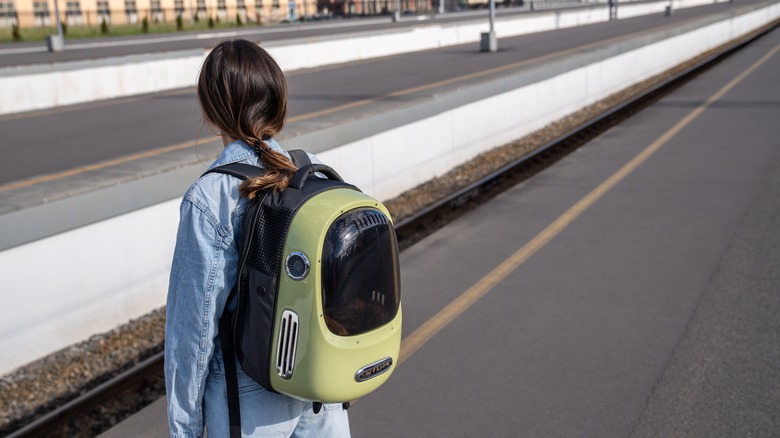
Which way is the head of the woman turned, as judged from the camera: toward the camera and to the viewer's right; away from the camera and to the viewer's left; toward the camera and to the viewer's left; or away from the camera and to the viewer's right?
away from the camera and to the viewer's left

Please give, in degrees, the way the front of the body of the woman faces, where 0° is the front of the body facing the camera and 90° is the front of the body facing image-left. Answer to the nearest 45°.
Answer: approximately 135°

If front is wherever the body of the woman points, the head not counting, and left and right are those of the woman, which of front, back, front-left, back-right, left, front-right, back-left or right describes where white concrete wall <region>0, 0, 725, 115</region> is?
front-right
